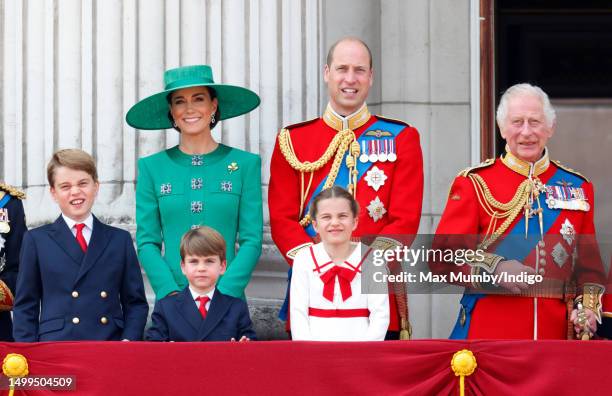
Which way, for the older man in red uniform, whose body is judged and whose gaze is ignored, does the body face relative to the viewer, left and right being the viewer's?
facing the viewer

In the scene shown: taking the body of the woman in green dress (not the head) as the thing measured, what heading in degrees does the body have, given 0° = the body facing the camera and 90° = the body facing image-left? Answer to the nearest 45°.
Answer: approximately 0°

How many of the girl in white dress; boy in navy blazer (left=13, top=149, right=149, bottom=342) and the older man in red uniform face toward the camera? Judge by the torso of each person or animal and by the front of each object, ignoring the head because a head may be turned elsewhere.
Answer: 3

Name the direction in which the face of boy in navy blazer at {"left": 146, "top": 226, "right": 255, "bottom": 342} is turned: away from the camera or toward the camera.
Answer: toward the camera

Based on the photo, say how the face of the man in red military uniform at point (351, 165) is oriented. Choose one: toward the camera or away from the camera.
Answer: toward the camera

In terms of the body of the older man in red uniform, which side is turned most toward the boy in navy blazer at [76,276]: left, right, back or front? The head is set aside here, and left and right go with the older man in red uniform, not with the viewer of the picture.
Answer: right

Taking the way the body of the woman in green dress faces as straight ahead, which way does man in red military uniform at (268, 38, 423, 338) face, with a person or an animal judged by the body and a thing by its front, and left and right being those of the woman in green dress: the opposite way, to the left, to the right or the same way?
the same way

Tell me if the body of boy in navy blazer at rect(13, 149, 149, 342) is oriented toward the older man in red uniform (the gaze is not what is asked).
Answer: no

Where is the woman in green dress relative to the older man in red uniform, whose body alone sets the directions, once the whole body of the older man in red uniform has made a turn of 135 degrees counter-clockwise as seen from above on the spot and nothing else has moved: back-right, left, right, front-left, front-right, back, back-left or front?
back-left

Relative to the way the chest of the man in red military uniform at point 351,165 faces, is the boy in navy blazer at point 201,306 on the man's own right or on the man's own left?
on the man's own right

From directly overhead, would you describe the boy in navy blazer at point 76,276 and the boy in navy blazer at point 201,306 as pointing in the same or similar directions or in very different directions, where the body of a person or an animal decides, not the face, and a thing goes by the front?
same or similar directions

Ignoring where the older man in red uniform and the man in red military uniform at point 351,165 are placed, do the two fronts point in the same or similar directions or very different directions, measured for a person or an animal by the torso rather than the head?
same or similar directions

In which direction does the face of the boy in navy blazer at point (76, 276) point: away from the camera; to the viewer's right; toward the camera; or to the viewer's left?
toward the camera

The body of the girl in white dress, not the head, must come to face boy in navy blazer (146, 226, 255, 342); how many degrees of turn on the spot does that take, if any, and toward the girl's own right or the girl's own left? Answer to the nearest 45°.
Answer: approximately 90° to the girl's own right

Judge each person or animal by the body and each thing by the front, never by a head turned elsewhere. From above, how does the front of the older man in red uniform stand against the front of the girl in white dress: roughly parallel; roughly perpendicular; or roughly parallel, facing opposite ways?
roughly parallel

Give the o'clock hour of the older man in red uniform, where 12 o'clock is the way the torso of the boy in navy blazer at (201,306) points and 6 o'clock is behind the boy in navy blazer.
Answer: The older man in red uniform is roughly at 9 o'clock from the boy in navy blazer.

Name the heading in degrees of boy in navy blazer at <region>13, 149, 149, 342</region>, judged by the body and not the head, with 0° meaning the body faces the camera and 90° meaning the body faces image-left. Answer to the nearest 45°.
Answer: approximately 0°
